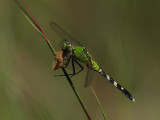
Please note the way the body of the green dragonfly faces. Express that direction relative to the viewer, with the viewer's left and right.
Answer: facing to the left of the viewer
